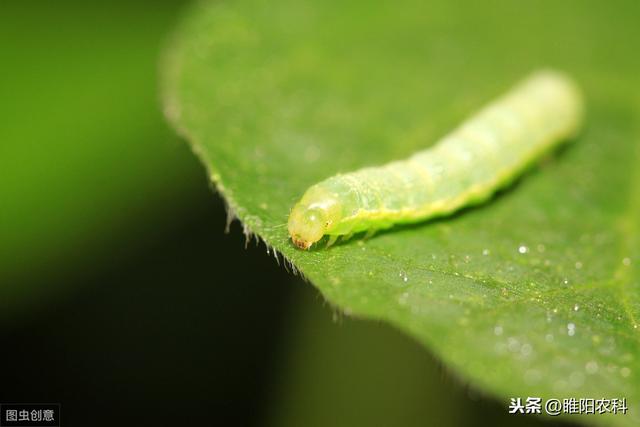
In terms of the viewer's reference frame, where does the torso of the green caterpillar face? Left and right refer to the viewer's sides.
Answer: facing the viewer and to the left of the viewer
